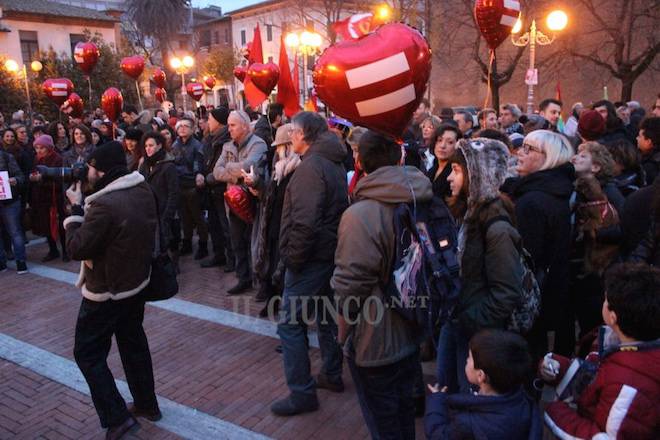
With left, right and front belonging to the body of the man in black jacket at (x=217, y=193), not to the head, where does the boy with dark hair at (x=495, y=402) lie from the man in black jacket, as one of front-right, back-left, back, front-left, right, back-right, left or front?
left

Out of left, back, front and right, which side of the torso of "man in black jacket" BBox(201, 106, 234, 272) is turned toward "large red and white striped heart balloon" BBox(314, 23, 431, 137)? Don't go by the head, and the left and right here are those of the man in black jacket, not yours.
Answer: left

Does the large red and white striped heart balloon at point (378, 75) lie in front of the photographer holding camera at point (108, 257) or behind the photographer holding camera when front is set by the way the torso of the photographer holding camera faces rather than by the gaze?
behind

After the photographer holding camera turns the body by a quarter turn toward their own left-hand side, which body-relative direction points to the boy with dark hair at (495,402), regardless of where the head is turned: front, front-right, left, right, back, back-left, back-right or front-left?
left

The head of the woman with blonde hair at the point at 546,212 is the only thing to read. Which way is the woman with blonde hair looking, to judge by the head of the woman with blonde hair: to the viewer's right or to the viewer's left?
to the viewer's left

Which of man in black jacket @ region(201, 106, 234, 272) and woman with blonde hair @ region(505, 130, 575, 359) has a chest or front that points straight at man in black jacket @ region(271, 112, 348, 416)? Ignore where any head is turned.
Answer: the woman with blonde hair

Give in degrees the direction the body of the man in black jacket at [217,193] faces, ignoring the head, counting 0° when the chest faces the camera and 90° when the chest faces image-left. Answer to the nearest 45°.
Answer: approximately 90°

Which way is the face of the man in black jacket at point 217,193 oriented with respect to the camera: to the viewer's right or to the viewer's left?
to the viewer's left

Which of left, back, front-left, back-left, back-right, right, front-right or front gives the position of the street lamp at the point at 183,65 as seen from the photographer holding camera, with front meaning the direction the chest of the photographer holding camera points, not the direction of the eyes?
front-right

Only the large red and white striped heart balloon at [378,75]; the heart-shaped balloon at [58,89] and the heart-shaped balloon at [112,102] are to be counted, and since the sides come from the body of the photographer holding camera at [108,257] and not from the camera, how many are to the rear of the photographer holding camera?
1

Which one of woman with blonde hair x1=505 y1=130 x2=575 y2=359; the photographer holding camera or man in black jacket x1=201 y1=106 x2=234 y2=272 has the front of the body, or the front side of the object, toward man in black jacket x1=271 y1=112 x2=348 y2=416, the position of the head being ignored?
the woman with blonde hair

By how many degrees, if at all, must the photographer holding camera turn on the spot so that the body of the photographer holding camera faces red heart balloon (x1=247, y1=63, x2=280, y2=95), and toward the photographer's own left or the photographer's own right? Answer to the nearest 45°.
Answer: approximately 90° to the photographer's own right

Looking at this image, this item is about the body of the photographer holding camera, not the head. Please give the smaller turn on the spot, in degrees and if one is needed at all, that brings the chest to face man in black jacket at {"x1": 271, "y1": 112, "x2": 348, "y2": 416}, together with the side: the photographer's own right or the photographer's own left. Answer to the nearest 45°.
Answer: approximately 135° to the photographer's own right

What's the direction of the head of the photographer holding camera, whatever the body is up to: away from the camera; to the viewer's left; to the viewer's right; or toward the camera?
to the viewer's left

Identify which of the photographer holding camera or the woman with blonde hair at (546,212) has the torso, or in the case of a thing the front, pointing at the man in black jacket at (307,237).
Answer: the woman with blonde hair
